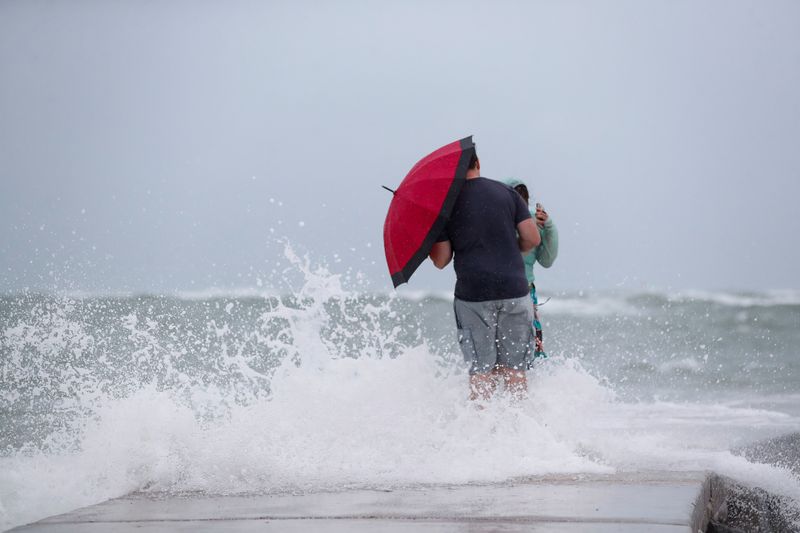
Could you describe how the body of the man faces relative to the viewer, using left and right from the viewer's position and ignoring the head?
facing away from the viewer

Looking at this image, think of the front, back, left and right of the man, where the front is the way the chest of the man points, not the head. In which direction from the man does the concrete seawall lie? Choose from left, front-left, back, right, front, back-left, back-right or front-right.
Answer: back
